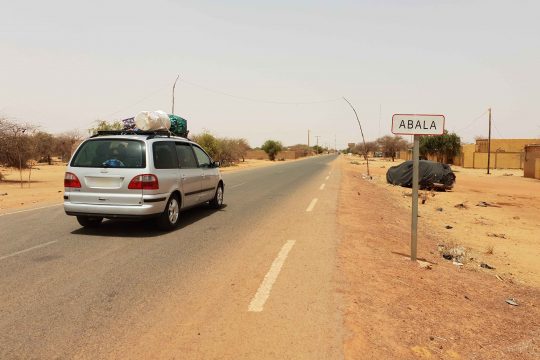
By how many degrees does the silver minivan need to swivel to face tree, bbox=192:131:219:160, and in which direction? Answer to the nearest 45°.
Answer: approximately 45° to its left

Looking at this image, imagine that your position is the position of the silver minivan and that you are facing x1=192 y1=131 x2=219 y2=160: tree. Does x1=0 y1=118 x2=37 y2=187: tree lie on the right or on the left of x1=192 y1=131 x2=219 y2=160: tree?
left

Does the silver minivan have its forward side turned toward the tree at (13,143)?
no

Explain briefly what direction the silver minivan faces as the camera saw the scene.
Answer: facing away from the viewer and to the right of the viewer
